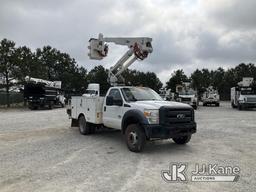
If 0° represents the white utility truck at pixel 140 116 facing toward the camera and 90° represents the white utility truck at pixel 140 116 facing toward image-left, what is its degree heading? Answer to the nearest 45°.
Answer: approximately 315°

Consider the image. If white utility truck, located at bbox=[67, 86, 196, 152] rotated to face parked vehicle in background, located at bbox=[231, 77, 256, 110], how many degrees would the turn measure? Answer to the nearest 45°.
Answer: approximately 90° to its left

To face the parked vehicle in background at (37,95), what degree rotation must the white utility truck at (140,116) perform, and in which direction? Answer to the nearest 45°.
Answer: approximately 180°

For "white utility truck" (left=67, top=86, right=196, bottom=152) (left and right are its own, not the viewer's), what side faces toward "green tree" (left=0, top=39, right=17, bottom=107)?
back

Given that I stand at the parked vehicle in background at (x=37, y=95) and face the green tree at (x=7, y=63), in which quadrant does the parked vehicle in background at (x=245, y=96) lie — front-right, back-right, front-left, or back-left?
back-right
